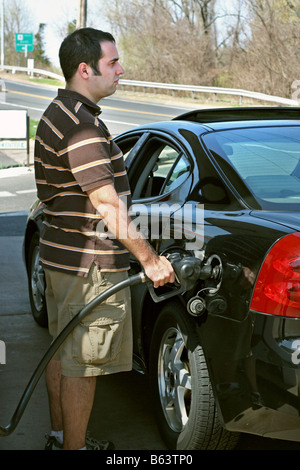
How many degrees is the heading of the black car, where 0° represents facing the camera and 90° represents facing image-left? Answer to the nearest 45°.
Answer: approximately 135°

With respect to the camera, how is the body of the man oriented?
to the viewer's right

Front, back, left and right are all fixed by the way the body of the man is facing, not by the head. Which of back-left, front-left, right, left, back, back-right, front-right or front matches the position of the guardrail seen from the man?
left

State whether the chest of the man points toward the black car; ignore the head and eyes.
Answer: yes

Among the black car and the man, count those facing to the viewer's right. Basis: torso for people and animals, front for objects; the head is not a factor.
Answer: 1

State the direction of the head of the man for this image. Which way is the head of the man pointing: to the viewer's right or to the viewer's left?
to the viewer's right

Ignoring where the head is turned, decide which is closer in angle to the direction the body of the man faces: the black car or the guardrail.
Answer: the black car

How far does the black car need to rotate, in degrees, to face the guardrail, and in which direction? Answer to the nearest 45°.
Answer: approximately 45° to its right
